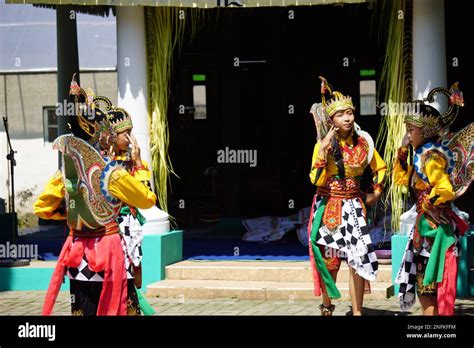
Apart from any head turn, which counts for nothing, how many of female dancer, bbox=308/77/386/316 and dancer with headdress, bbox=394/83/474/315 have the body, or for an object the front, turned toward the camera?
1

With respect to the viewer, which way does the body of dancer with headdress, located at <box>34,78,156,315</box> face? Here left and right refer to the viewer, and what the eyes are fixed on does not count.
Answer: facing away from the viewer and to the right of the viewer

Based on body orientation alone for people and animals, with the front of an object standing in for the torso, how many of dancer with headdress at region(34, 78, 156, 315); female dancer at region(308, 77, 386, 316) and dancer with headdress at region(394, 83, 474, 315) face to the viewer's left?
1

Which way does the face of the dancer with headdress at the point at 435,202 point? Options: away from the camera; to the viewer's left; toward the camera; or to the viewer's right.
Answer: to the viewer's left

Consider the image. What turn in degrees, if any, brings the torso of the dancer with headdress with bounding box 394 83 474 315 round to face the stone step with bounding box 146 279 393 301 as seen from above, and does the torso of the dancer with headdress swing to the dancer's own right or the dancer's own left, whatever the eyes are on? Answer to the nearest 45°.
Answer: approximately 45° to the dancer's own right

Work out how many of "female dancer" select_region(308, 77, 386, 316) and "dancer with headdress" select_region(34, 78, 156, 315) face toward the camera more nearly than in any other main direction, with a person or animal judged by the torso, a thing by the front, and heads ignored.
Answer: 1

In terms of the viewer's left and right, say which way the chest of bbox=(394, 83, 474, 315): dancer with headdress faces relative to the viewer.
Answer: facing to the left of the viewer

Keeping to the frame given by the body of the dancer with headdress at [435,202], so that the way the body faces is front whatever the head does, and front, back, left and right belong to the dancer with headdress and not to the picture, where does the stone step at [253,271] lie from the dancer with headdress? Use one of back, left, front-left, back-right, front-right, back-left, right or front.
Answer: front-right

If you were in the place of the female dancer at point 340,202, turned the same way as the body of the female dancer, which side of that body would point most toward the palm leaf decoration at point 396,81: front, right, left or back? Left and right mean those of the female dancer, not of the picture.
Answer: back

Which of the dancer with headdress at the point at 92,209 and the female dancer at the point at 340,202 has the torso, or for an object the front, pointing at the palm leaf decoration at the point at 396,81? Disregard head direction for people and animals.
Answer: the dancer with headdress
